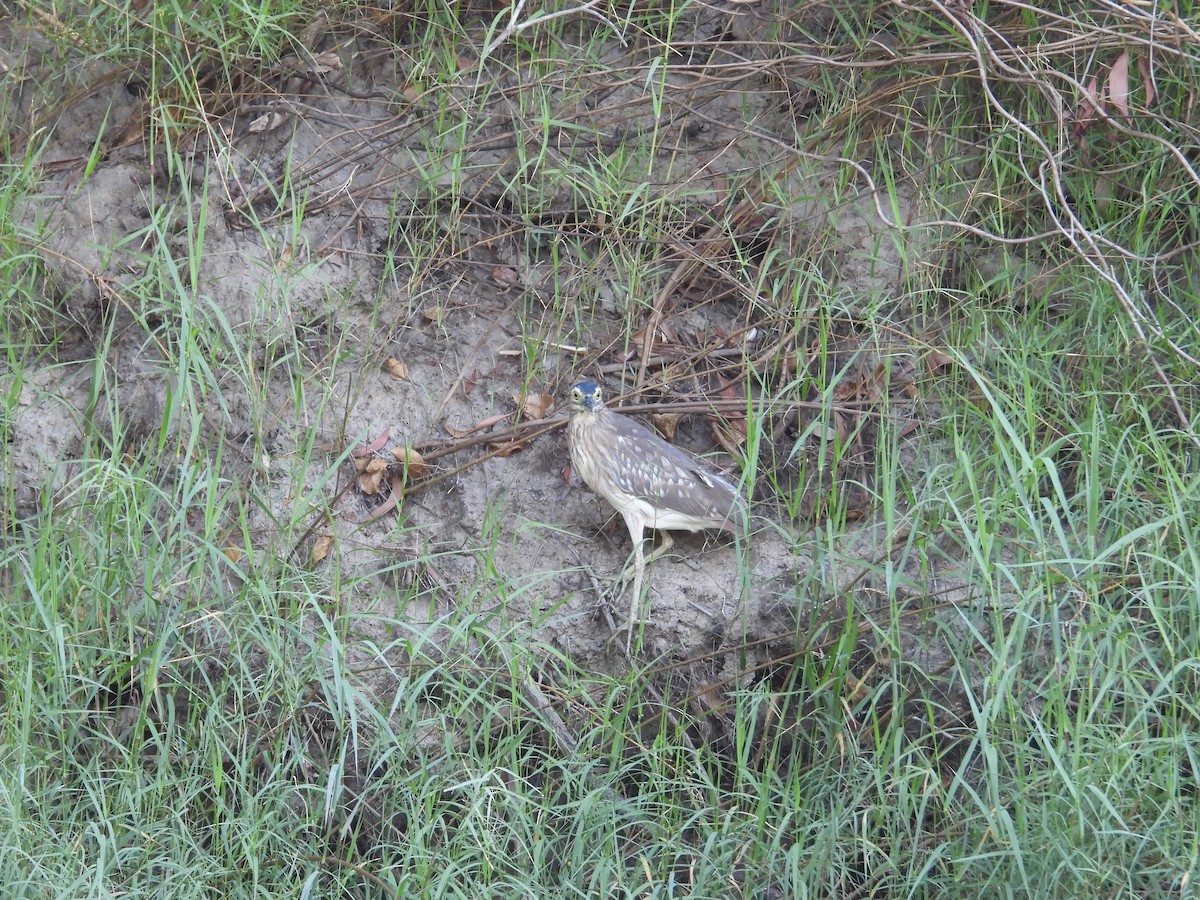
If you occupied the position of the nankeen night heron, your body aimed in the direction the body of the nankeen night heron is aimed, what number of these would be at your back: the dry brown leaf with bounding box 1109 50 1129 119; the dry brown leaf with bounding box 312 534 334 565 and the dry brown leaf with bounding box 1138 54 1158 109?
2

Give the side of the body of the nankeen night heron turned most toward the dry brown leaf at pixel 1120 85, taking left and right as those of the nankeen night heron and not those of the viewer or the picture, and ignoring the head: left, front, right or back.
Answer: back

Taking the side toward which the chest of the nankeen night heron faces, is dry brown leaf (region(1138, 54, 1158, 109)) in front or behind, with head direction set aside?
behind

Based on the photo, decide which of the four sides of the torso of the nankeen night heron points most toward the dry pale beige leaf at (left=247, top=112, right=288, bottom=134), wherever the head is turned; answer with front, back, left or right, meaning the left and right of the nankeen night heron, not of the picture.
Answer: right

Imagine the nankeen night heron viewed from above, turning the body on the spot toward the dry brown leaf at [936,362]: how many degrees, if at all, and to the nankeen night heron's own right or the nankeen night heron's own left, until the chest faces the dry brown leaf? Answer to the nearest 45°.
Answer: approximately 180°

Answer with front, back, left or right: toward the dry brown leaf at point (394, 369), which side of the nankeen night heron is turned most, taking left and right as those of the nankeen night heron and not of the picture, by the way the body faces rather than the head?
right

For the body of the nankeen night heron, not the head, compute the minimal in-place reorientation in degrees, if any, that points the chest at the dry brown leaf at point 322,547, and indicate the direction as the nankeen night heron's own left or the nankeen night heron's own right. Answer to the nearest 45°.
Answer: approximately 45° to the nankeen night heron's own right

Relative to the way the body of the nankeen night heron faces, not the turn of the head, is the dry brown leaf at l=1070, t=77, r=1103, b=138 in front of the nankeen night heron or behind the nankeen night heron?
behind

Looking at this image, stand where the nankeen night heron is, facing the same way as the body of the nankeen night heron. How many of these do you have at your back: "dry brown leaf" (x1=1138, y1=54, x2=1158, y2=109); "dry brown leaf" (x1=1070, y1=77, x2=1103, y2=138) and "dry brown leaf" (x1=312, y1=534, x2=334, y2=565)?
2

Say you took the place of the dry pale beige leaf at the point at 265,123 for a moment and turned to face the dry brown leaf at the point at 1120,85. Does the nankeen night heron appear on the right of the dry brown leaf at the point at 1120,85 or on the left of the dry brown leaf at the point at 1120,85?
right

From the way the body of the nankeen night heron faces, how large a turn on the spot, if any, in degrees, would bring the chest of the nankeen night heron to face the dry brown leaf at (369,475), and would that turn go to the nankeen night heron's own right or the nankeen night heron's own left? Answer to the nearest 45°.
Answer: approximately 45° to the nankeen night heron's own right

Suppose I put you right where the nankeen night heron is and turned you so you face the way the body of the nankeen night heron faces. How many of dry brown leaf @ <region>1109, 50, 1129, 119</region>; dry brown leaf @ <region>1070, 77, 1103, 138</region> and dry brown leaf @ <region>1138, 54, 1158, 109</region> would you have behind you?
3

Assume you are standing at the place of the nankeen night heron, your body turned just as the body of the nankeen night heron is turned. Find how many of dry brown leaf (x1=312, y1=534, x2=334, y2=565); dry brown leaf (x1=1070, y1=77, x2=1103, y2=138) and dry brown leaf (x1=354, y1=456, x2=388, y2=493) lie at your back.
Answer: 1

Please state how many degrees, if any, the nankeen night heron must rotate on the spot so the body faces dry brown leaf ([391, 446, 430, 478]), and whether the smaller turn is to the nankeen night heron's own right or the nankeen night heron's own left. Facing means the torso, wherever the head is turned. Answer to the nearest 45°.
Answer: approximately 45° to the nankeen night heron's own right

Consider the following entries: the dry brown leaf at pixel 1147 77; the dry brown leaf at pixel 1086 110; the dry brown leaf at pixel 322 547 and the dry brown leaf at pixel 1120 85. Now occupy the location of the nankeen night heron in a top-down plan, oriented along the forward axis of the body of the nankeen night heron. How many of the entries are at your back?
3

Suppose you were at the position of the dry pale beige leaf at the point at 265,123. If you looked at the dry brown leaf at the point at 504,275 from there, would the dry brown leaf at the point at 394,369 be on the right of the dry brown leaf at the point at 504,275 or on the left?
right
